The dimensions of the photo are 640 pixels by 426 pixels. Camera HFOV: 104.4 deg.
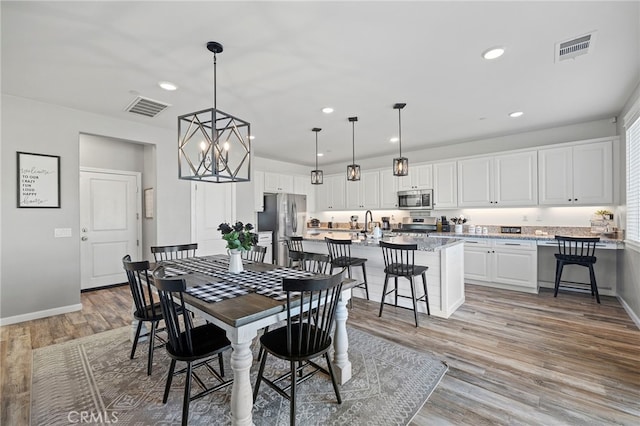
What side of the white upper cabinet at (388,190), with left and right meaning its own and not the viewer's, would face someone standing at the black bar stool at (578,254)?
left

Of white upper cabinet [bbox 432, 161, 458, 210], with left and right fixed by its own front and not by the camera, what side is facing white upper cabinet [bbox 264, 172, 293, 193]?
right

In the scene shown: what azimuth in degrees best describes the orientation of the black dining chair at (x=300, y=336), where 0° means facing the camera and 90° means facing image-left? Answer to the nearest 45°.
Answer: approximately 135°

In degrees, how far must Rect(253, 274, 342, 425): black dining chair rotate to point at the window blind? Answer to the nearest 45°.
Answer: approximately 135° to its right

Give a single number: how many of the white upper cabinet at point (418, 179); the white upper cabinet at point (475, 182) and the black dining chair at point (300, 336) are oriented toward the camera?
2

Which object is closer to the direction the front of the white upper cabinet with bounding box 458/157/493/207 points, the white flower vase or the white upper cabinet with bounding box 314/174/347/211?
the white flower vase

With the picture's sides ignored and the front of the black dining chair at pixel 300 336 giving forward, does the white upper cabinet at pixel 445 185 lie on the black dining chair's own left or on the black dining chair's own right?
on the black dining chair's own right

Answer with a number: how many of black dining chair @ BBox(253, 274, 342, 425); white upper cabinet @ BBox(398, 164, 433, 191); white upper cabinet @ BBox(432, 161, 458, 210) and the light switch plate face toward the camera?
3

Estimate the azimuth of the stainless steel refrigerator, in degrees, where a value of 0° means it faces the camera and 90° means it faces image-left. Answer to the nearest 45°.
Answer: approximately 315°

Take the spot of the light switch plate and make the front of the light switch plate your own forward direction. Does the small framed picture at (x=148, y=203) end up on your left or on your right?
on your left

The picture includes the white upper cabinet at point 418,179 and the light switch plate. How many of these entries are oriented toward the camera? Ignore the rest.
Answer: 2

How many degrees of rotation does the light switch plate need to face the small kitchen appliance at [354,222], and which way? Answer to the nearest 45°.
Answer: approximately 90° to its left
